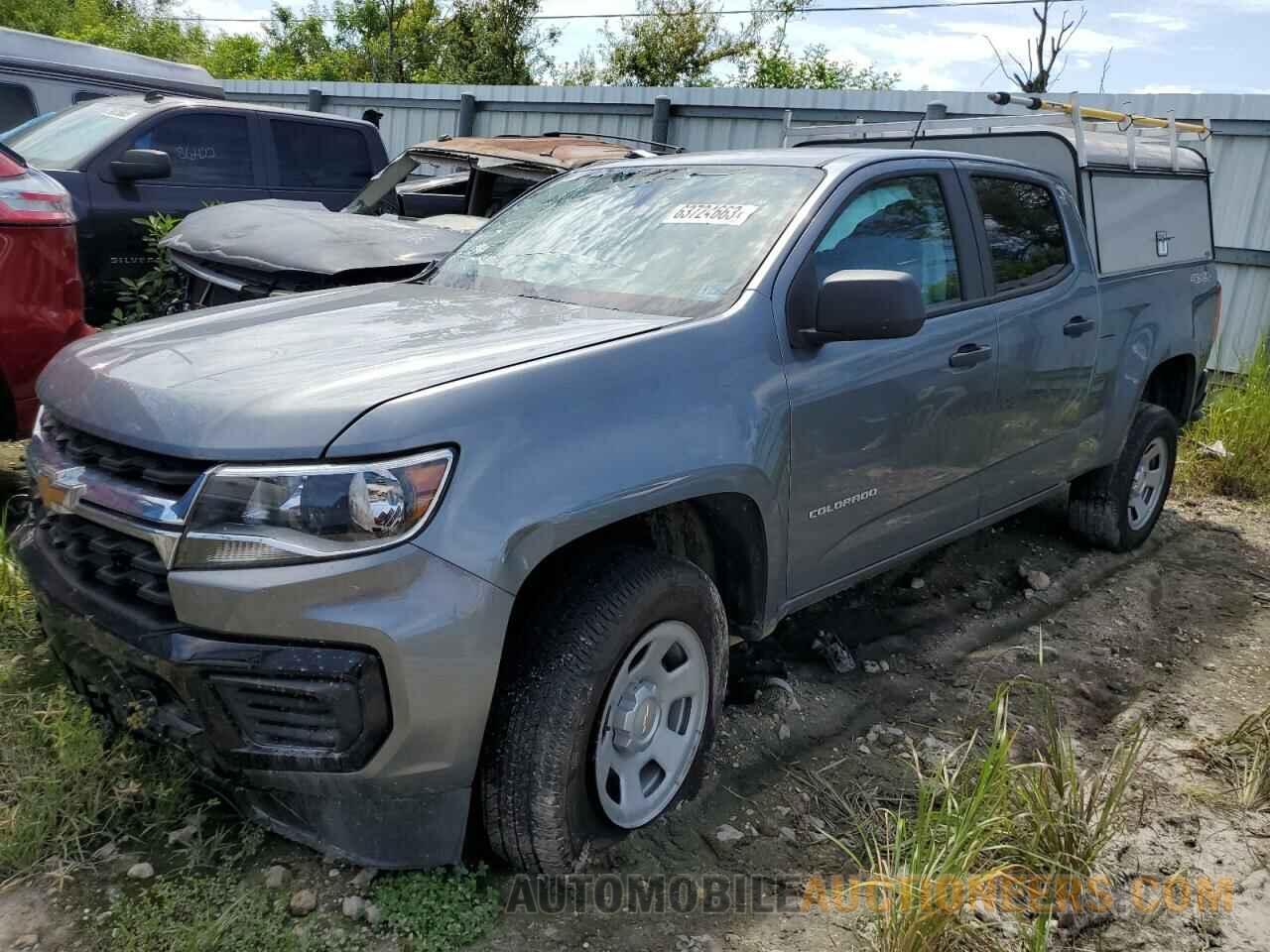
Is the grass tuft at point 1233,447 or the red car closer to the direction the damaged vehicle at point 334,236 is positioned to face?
the red car

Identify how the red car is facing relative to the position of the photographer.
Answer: facing to the left of the viewer

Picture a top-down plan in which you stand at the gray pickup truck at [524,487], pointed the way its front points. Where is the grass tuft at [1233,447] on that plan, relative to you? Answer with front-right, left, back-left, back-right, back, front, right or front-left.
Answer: back

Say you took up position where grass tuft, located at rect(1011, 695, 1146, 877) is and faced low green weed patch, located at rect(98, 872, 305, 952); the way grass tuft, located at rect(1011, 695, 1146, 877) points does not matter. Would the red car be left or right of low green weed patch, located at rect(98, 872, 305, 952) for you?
right

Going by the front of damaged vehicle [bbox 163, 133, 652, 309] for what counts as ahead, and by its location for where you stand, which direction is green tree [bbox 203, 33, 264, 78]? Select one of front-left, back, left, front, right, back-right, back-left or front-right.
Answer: back-right

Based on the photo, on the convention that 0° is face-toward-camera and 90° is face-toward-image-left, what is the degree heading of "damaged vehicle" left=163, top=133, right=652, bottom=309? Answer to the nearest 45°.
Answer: approximately 45°

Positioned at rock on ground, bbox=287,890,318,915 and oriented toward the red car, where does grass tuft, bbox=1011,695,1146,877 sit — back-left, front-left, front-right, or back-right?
back-right
